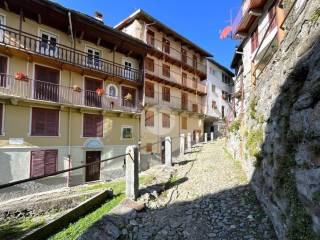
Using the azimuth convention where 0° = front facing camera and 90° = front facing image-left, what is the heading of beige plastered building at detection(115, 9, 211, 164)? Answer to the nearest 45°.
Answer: approximately 315°

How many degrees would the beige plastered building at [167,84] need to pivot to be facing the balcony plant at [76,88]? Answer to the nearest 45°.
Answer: approximately 90° to its right

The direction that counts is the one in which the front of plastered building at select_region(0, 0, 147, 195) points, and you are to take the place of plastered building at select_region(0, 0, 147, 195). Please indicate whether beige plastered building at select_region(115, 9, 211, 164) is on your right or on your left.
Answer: on your left

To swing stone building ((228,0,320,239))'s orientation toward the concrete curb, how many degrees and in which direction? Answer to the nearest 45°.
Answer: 0° — it already faces it

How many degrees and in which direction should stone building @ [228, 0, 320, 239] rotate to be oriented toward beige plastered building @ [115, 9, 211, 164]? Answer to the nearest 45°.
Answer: approximately 45° to its right

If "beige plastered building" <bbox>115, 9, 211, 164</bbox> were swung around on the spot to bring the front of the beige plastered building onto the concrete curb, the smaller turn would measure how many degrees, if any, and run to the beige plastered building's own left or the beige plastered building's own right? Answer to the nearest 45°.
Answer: approximately 45° to the beige plastered building's own right

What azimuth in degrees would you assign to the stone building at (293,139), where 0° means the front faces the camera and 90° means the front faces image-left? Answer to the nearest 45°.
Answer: approximately 90°

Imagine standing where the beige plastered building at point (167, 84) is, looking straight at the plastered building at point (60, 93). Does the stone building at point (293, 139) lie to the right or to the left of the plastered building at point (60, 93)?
left

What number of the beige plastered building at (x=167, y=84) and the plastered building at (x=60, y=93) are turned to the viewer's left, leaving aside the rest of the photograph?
0

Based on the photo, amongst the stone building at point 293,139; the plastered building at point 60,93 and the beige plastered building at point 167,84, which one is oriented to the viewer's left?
the stone building at point 293,139

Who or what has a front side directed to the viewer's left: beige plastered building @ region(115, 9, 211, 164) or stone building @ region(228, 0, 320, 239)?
stone building @ region(228, 0, 320, 239)

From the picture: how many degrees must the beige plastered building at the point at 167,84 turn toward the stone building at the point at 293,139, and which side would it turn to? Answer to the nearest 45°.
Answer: approximately 45° to its right

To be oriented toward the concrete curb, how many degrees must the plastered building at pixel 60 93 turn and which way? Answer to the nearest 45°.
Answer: approximately 45° to its right

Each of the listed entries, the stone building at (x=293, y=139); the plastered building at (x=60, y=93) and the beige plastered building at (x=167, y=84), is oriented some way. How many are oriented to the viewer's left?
1
